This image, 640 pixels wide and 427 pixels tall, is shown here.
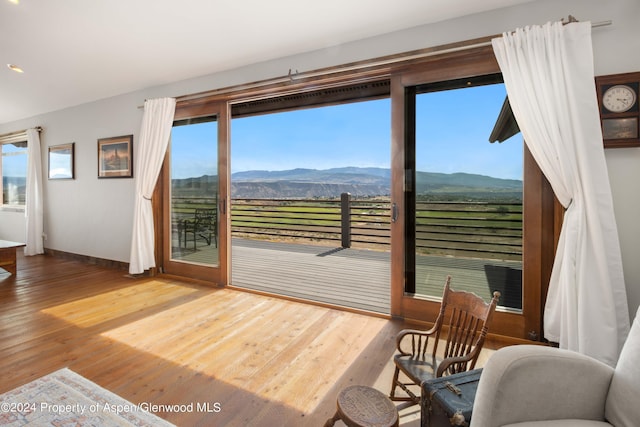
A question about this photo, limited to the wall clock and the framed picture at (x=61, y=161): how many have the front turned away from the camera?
0

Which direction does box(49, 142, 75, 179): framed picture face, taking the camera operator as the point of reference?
facing the viewer and to the left of the viewer

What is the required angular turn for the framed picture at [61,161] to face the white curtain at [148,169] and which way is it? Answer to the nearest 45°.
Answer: approximately 45° to its left

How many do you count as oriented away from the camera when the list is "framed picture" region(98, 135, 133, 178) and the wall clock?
0

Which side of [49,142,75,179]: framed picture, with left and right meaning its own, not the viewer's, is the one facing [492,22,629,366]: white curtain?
left

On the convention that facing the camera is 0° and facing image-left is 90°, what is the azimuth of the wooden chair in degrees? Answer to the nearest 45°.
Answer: approximately 45°

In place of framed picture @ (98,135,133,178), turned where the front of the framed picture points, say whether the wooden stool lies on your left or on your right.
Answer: on your left

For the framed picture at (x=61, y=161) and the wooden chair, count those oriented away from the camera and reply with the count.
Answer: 0

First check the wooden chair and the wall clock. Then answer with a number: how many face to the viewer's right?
0
